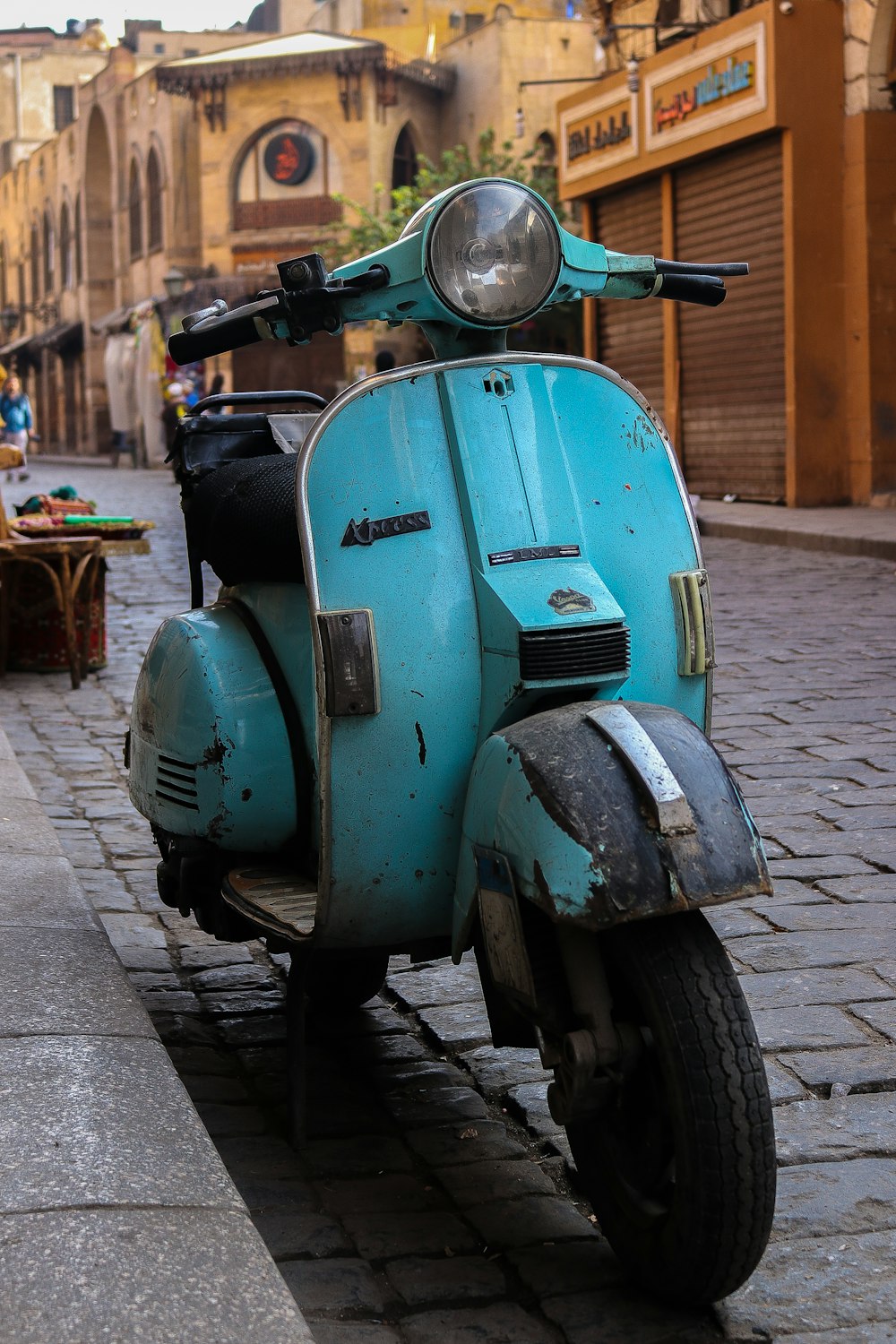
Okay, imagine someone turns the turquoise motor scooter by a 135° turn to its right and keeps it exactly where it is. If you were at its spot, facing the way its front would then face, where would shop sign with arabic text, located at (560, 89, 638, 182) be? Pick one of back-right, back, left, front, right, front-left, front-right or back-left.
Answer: right

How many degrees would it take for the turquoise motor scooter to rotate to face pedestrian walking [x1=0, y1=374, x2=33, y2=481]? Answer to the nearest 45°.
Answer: approximately 135° to its left

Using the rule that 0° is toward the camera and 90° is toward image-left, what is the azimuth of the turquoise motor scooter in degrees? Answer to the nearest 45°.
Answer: approximately 315°

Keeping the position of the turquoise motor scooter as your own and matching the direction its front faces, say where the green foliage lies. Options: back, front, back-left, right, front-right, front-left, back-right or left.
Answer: back-left
